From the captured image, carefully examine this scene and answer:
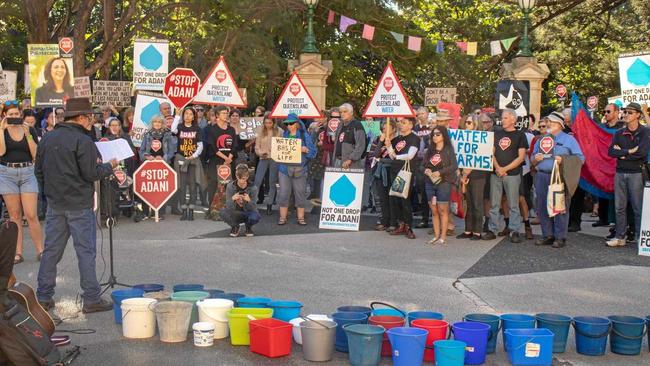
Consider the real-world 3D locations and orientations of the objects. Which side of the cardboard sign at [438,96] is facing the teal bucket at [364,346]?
front

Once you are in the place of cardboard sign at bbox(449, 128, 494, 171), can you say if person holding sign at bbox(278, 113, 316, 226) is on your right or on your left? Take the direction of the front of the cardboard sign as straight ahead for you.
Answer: on your right

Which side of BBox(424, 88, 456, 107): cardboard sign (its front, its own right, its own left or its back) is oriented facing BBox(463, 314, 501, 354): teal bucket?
front

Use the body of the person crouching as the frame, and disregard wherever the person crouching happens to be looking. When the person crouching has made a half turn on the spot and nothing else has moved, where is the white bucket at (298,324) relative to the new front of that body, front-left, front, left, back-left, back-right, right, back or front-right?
back

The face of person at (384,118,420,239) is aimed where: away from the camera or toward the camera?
toward the camera

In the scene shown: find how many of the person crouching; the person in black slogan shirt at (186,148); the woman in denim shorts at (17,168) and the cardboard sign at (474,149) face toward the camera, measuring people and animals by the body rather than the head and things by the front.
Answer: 4

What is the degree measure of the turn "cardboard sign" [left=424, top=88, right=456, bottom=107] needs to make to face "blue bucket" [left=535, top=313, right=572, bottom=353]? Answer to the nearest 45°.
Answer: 0° — it already faces it

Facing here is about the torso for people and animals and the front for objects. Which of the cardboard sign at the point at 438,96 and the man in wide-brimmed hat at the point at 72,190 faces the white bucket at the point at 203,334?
the cardboard sign

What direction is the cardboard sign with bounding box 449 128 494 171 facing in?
toward the camera

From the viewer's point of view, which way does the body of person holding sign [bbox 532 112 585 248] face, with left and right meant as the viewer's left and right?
facing the viewer and to the left of the viewer

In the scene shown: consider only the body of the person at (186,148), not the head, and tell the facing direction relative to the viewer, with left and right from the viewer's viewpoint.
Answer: facing the viewer

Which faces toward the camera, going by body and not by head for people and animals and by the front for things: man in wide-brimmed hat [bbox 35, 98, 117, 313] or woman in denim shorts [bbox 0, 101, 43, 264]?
the woman in denim shorts

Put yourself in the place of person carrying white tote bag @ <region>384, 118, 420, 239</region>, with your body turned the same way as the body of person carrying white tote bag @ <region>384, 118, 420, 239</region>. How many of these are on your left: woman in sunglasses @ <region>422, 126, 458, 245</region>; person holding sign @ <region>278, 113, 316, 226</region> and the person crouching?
1

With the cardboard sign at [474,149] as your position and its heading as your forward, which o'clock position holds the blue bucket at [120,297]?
The blue bucket is roughly at 1 o'clock from the cardboard sign.

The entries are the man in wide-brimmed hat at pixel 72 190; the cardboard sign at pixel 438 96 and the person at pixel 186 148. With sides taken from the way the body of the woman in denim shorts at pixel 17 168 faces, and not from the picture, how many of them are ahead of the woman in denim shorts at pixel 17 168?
1

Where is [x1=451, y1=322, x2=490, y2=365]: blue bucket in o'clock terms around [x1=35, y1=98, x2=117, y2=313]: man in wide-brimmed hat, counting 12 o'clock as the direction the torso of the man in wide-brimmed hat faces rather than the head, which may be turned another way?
The blue bucket is roughly at 3 o'clock from the man in wide-brimmed hat.

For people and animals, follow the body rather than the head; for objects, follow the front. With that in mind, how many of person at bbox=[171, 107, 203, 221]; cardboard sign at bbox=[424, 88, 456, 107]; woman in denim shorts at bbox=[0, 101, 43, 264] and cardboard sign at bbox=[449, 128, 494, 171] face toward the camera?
4

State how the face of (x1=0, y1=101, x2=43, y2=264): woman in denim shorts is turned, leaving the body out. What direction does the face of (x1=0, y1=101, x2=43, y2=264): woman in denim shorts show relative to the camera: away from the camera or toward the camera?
toward the camera

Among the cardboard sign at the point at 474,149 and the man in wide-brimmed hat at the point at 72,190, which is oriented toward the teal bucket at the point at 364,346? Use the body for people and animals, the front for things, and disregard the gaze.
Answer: the cardboard sign

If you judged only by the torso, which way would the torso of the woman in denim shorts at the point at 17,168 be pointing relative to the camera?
toward the camera

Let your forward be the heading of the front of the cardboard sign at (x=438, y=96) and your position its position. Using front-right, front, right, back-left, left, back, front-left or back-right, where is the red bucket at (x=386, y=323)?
front
